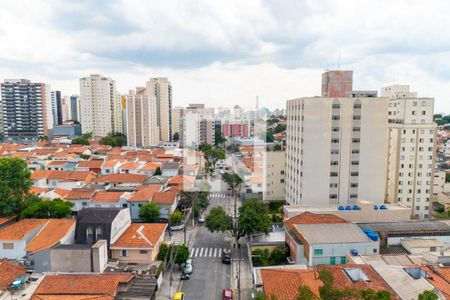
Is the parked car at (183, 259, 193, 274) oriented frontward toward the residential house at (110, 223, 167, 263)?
no

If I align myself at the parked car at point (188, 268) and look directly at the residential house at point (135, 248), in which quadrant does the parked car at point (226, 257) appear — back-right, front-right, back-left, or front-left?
back-right

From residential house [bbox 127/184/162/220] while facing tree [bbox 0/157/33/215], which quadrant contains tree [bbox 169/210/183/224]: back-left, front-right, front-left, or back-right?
back-left

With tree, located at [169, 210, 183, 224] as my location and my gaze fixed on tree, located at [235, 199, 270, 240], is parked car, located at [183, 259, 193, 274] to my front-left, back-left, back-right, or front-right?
front-right

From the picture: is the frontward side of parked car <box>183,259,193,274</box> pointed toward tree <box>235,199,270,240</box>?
no

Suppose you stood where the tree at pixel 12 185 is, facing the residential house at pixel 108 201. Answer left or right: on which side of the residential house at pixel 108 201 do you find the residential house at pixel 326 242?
right

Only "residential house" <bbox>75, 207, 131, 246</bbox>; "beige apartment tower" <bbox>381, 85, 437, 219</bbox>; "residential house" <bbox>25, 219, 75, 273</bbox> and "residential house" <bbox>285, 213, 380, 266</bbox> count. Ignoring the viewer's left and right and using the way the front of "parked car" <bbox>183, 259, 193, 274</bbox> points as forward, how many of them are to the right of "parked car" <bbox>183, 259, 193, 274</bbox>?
2

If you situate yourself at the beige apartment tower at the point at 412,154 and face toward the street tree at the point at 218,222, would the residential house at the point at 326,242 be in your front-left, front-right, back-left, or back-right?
front-left

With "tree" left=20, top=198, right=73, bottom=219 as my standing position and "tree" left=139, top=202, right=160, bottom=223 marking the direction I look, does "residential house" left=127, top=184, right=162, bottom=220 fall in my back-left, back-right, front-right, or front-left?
front-left
